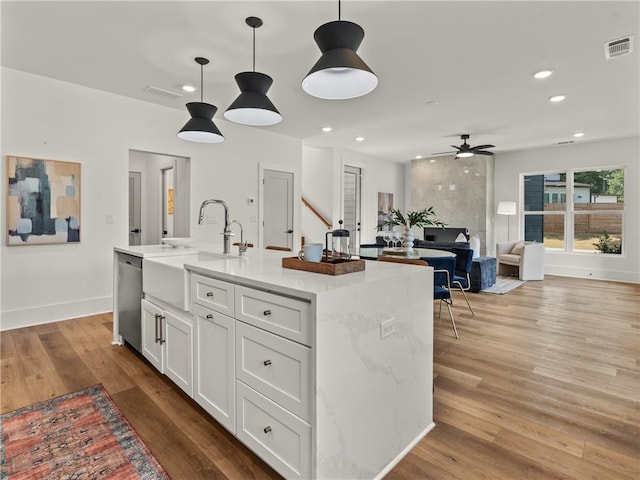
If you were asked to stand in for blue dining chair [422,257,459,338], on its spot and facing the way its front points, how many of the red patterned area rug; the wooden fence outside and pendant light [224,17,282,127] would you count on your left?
2

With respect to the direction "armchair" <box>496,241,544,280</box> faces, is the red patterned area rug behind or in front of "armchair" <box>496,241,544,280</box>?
in front

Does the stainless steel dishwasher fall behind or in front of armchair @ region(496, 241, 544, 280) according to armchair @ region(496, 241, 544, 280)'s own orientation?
in front

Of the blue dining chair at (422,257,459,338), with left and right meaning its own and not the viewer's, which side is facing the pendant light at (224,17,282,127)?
left

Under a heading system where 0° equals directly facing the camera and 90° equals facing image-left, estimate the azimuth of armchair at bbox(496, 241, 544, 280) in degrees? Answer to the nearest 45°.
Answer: approximately 45°

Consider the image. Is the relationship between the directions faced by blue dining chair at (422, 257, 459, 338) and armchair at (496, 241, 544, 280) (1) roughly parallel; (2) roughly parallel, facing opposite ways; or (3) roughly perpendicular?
roughly perpendicular

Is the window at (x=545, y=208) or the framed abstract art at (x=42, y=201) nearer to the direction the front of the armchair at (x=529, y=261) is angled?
the framed abstract art

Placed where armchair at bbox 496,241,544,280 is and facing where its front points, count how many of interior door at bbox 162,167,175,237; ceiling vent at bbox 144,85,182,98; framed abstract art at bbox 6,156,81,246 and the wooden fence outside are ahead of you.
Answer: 3

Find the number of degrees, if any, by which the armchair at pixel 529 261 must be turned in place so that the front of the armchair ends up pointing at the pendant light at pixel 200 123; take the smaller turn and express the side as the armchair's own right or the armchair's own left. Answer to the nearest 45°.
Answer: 0° — it already faces it

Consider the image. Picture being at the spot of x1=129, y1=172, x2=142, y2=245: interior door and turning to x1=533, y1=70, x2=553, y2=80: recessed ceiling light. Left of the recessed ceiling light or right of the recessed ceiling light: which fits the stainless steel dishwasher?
right

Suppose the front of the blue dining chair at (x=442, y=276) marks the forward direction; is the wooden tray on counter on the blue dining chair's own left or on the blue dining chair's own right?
on the blue dining chair's own left

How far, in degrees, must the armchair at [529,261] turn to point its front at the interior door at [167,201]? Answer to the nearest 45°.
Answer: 0° — it already faces it
